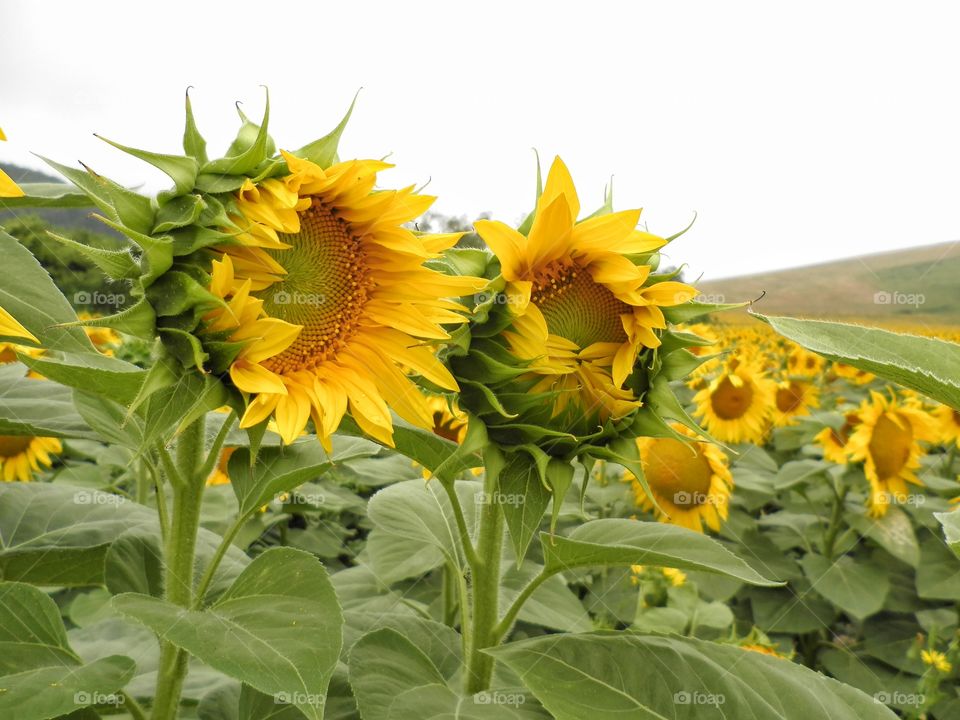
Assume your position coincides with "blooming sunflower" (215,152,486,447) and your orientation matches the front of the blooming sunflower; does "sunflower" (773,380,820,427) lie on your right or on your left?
on your left

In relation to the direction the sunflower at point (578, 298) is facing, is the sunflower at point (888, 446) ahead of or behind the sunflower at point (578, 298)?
behind

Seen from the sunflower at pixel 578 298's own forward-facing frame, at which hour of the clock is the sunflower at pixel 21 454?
the sunflower at pixel 21 454 is roughly at 4 o'clock from the sunflower at pixel 578 298.

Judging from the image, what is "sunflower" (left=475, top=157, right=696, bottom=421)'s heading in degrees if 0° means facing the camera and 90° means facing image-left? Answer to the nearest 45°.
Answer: approximately 0°

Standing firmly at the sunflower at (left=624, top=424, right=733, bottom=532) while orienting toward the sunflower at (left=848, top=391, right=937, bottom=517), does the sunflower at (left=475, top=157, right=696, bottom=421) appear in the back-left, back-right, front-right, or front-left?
back-right

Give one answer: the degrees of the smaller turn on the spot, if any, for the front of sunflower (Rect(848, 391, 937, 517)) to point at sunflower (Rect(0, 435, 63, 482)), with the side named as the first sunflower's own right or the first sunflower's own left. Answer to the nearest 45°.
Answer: approximately 90° to the first sunflower's own right
